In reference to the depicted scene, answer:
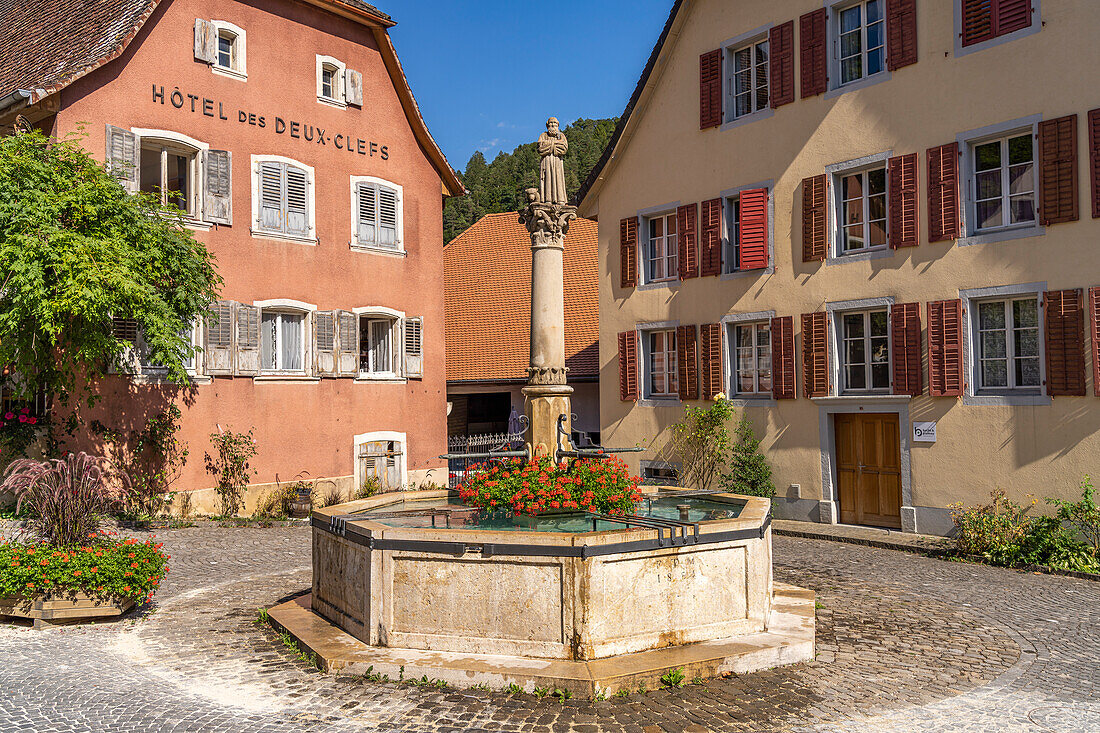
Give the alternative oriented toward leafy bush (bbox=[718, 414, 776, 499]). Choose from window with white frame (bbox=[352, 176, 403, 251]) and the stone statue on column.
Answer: the window with white frame

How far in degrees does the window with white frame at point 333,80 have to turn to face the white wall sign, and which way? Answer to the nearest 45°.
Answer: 0° — it already faces it

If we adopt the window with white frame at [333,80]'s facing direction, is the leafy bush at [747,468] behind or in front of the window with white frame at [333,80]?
in front

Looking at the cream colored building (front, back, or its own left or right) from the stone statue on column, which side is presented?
front

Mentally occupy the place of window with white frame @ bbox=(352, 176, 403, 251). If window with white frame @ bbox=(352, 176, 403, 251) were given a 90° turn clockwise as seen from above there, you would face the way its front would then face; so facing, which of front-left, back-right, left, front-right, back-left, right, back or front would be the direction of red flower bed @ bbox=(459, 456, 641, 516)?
front-left

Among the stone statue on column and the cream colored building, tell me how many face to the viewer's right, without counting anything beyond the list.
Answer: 0

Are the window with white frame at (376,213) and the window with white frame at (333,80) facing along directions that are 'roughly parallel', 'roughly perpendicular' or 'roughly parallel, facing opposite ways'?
roughly parallel

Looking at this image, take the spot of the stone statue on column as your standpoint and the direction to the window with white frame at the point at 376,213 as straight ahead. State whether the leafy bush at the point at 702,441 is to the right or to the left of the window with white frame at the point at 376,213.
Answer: right

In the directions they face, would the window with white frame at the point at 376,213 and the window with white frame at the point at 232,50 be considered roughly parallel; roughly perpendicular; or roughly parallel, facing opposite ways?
roughly parallel

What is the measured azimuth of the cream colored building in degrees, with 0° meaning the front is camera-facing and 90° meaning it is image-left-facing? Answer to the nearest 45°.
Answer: approximately 45°

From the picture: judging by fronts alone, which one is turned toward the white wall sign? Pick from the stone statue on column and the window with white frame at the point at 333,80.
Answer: the window with white frame

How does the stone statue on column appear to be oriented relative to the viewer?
toward the camera

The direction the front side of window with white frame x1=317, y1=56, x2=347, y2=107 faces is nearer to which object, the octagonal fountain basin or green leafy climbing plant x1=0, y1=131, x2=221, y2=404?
the octagonal fountain basin

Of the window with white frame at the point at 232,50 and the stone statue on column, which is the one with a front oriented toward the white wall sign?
the window with white frame

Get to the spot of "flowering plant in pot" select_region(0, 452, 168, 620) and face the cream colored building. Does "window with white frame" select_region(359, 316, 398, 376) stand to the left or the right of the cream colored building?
left

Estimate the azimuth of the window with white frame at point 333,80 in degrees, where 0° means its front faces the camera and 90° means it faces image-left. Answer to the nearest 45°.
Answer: approximately 315°
